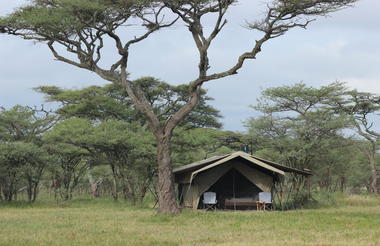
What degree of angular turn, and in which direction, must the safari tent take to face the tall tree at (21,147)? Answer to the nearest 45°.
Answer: approximately 135° to its right

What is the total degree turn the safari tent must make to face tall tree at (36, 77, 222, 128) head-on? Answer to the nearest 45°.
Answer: approximately 135° to its right

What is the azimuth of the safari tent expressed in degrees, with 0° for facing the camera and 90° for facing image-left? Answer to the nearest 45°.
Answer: approximately 0°

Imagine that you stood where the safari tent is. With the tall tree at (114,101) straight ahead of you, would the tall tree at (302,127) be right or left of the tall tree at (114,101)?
right

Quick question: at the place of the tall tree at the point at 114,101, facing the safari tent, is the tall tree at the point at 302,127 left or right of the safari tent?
left

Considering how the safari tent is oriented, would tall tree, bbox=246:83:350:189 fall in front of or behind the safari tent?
behind
